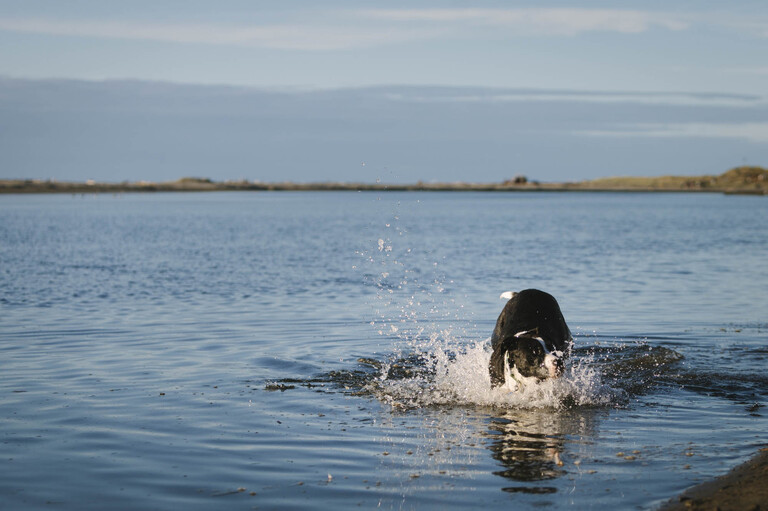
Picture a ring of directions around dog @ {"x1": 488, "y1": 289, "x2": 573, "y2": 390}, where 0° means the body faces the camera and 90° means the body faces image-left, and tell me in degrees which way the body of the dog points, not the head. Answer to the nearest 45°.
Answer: approximately 0°
